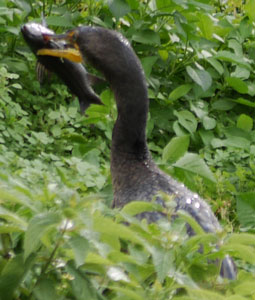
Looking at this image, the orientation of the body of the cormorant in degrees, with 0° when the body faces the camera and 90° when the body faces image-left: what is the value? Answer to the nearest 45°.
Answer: approximately 90°
